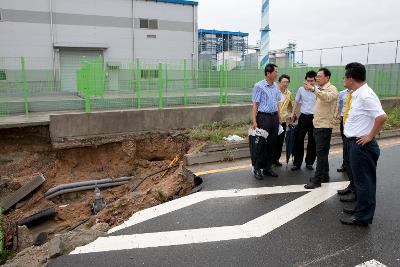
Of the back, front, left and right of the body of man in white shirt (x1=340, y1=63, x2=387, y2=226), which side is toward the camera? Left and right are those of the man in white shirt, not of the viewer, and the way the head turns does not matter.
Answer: left

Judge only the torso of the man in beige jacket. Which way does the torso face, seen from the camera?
to the viewer's left

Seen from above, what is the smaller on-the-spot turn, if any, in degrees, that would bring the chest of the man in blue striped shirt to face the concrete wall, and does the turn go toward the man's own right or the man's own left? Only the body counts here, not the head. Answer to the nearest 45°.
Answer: approximately 180°

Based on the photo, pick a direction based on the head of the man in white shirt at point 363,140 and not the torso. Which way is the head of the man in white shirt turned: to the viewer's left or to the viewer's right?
to the viewer's left

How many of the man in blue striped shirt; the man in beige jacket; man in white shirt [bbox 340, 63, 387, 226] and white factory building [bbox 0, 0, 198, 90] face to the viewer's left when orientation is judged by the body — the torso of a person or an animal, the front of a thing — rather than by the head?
2
